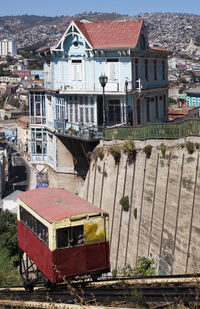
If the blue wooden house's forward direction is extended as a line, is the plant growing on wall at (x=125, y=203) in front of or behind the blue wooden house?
in front

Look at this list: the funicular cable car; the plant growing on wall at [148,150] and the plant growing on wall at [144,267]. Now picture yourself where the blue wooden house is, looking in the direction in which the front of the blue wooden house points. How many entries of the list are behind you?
0

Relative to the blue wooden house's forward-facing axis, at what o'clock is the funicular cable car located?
The funicular cable car is roughly at 12 o'clock from the blue wooden house.

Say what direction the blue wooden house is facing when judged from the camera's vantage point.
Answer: facing the viewer

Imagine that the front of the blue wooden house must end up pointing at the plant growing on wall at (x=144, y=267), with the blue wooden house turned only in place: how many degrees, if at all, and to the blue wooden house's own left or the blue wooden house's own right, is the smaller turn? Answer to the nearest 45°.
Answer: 0° — it already faces it

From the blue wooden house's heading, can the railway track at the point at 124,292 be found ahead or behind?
ahead
